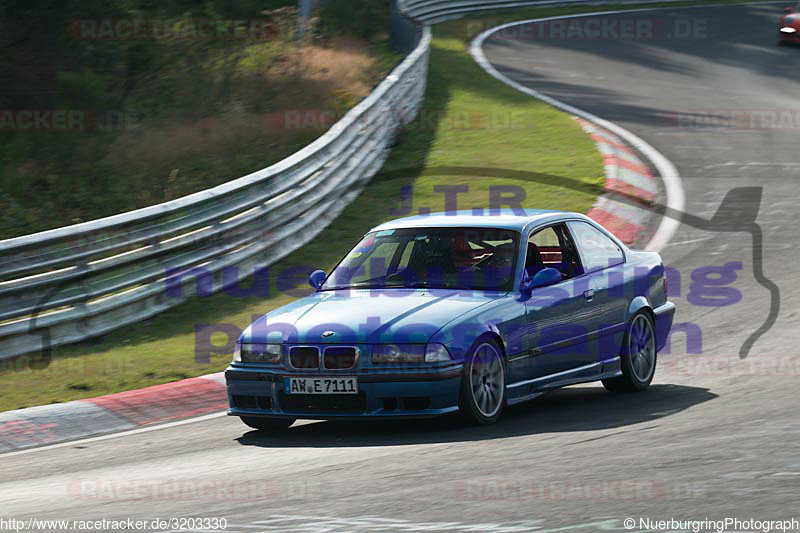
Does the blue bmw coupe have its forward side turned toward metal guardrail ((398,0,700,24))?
no

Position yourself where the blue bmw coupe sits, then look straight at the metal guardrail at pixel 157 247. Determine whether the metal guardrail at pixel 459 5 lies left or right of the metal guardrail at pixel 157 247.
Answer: right

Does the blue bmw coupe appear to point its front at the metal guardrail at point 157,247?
no

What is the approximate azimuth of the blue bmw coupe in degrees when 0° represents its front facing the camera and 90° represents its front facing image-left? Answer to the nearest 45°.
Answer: approximately 45°
